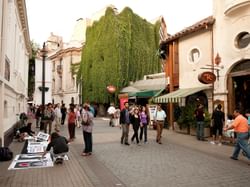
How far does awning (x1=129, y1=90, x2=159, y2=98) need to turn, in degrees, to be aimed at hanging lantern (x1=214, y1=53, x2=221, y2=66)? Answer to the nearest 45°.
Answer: approximately 45° to its left

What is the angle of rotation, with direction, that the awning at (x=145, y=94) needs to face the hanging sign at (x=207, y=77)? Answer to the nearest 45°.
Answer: approximately 45° to its left

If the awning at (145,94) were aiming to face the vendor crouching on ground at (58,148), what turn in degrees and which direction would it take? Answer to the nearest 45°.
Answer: approximately 45° to its left

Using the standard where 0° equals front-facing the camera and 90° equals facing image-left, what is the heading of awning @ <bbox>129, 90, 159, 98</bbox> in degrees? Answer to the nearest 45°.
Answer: approximately 45°
